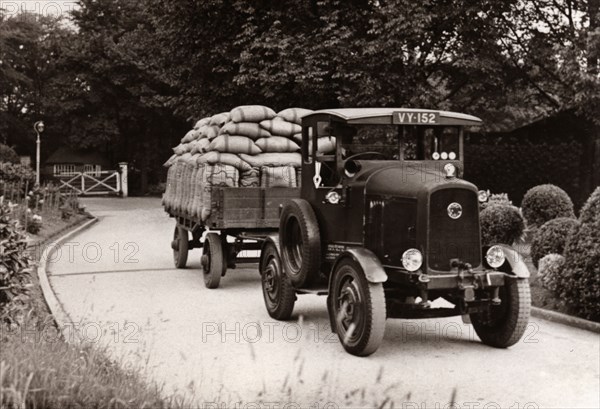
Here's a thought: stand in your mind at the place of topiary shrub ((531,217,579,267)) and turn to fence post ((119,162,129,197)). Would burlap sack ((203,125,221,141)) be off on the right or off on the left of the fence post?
left

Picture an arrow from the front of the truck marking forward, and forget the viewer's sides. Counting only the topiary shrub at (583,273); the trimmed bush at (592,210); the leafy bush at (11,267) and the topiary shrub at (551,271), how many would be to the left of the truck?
3

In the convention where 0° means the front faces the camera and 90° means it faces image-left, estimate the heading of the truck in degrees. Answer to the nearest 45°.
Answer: approximately 315°

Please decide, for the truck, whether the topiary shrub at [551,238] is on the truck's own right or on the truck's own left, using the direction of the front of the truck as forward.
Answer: on the truck's own left

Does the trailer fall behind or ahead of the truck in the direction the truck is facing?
behind

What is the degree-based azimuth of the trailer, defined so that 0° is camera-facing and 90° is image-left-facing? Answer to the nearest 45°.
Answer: approximately 315°
